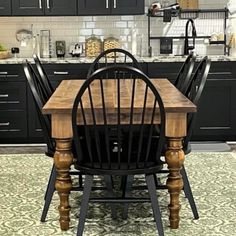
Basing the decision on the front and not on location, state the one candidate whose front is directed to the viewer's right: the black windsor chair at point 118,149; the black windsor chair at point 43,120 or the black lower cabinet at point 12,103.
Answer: the black windsor chair at point 43,120

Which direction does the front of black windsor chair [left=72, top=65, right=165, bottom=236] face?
away from the camera

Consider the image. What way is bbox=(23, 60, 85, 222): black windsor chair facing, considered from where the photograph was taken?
facing to the right of the viewer

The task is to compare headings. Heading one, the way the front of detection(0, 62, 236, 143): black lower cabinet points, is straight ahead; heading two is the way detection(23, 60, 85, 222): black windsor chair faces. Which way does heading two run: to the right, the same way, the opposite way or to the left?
to the left

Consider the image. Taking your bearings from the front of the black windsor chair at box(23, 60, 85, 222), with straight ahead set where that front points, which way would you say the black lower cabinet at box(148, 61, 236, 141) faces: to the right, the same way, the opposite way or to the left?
to the right

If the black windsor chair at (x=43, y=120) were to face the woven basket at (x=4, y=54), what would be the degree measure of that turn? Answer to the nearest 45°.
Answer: approximately 90° to its left

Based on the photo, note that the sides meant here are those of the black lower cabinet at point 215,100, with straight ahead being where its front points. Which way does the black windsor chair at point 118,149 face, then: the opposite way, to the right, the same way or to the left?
the opposite way

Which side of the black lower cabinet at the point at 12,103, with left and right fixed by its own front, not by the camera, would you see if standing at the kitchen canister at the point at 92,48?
left
